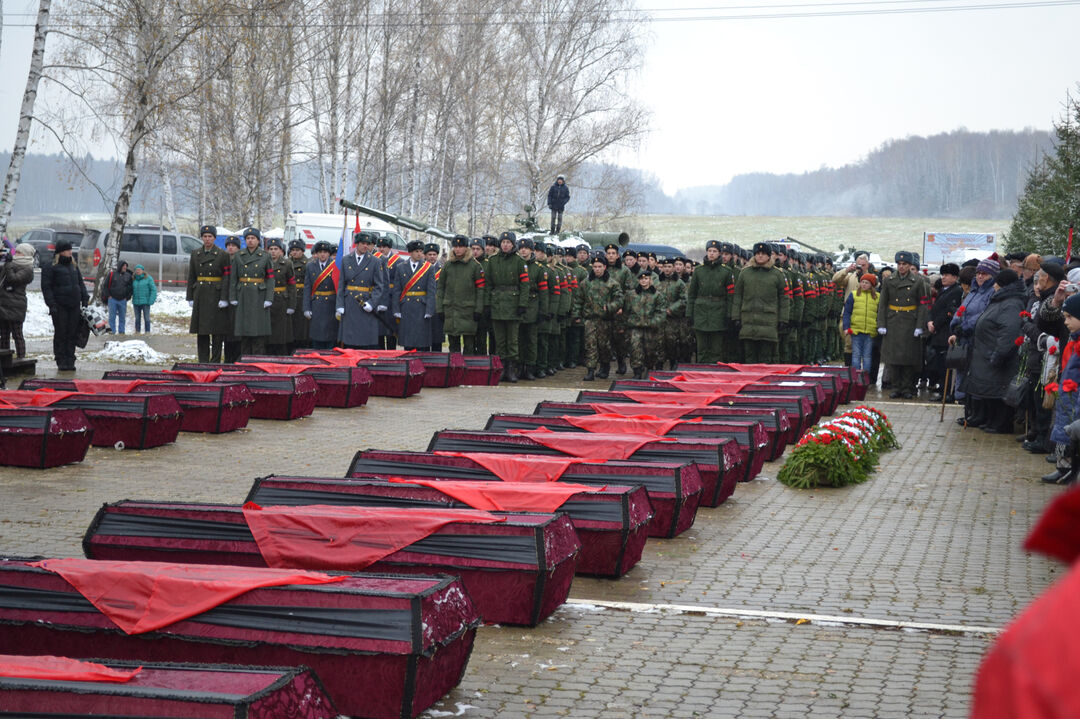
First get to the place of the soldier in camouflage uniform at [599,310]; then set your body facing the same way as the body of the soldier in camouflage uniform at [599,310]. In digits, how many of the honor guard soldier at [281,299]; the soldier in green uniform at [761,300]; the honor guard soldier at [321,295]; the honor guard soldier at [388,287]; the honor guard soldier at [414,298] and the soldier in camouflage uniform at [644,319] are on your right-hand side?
4

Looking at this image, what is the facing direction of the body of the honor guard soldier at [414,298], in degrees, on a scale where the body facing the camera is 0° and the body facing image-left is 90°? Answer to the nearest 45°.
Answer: approximately 0°

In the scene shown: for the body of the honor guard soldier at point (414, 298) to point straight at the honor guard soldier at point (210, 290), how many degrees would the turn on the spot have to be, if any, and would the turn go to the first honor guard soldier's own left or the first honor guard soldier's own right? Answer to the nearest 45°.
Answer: approximately 90° to the first honor guard soldier's own right

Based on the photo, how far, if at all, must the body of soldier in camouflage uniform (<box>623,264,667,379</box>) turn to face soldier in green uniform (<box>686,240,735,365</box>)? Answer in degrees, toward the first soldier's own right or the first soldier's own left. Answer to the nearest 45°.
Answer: approximately 45° to the first soldier's own left

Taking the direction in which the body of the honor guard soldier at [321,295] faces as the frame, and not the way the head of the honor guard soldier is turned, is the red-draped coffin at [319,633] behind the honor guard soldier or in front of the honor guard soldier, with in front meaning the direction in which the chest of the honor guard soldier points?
in front

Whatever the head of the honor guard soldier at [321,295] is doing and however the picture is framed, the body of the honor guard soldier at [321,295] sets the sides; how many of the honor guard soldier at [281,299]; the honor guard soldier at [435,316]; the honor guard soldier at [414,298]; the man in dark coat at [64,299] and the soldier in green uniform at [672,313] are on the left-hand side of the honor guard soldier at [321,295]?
3

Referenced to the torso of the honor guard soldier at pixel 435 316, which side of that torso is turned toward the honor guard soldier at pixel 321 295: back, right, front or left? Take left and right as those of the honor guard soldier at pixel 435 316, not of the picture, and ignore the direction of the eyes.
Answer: right

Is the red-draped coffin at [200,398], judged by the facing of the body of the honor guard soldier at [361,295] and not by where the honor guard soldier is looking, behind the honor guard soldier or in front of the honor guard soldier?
in front
